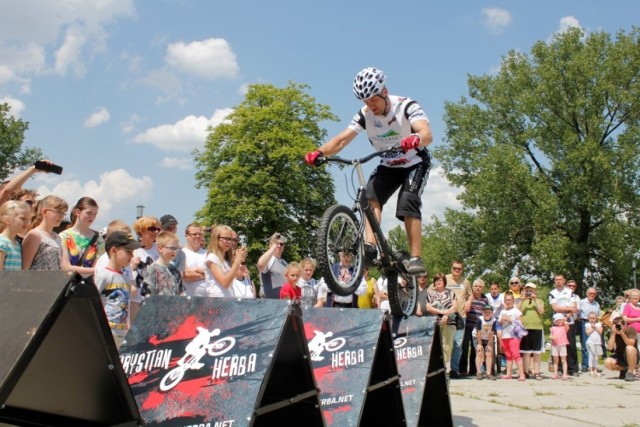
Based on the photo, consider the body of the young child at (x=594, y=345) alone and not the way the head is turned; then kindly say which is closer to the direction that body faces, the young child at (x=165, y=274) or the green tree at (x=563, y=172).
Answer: the young child

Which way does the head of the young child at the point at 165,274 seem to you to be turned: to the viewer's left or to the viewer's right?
to the viewer's right

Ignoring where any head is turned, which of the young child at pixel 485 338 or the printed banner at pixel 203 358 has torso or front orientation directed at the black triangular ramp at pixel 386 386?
the young child

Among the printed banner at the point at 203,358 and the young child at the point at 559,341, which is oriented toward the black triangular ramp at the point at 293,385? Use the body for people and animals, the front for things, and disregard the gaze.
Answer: the young child

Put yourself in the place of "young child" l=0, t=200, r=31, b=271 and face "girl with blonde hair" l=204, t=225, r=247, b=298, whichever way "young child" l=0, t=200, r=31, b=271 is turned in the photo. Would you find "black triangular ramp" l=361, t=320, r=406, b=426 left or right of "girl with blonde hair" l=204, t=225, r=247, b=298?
right

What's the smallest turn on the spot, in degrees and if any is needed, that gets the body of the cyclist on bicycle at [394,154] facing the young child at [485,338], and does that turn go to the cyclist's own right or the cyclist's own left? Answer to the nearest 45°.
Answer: approximately 135° to the cyclist's own right

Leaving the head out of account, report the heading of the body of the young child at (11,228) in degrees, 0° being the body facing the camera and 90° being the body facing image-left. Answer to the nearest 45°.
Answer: approximately 315°

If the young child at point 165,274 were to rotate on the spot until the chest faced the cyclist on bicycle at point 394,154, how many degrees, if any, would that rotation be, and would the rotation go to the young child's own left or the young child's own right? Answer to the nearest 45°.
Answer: approximately 45° to the young child's own left

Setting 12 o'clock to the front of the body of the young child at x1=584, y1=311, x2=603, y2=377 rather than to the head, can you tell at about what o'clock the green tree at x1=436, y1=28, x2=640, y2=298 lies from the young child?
The green tree is roughly at 6 o'clock from the young child.

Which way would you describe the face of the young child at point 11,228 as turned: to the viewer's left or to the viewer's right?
to the viewer's right

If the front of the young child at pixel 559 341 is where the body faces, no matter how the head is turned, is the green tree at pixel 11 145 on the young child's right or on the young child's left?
on the young child's right
